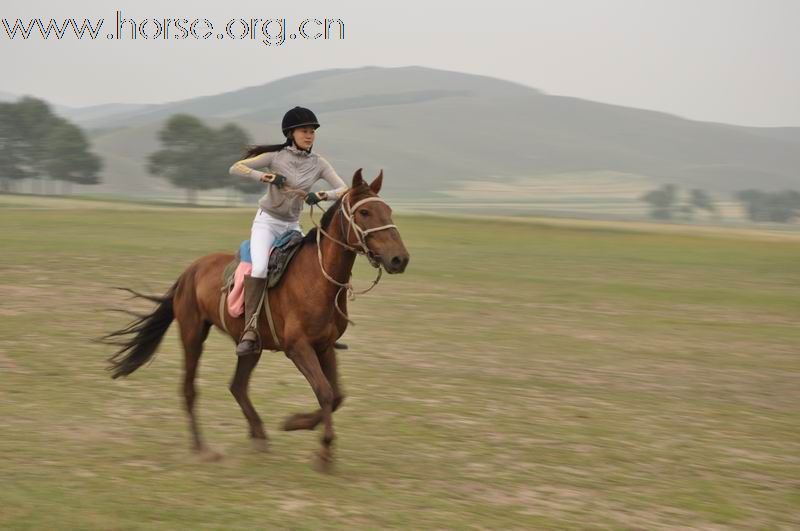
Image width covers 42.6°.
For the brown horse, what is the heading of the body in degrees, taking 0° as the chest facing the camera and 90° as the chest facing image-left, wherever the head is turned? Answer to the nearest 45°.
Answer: approximately 315°

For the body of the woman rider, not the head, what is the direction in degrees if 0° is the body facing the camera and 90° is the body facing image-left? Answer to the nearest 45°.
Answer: approximately 315°
